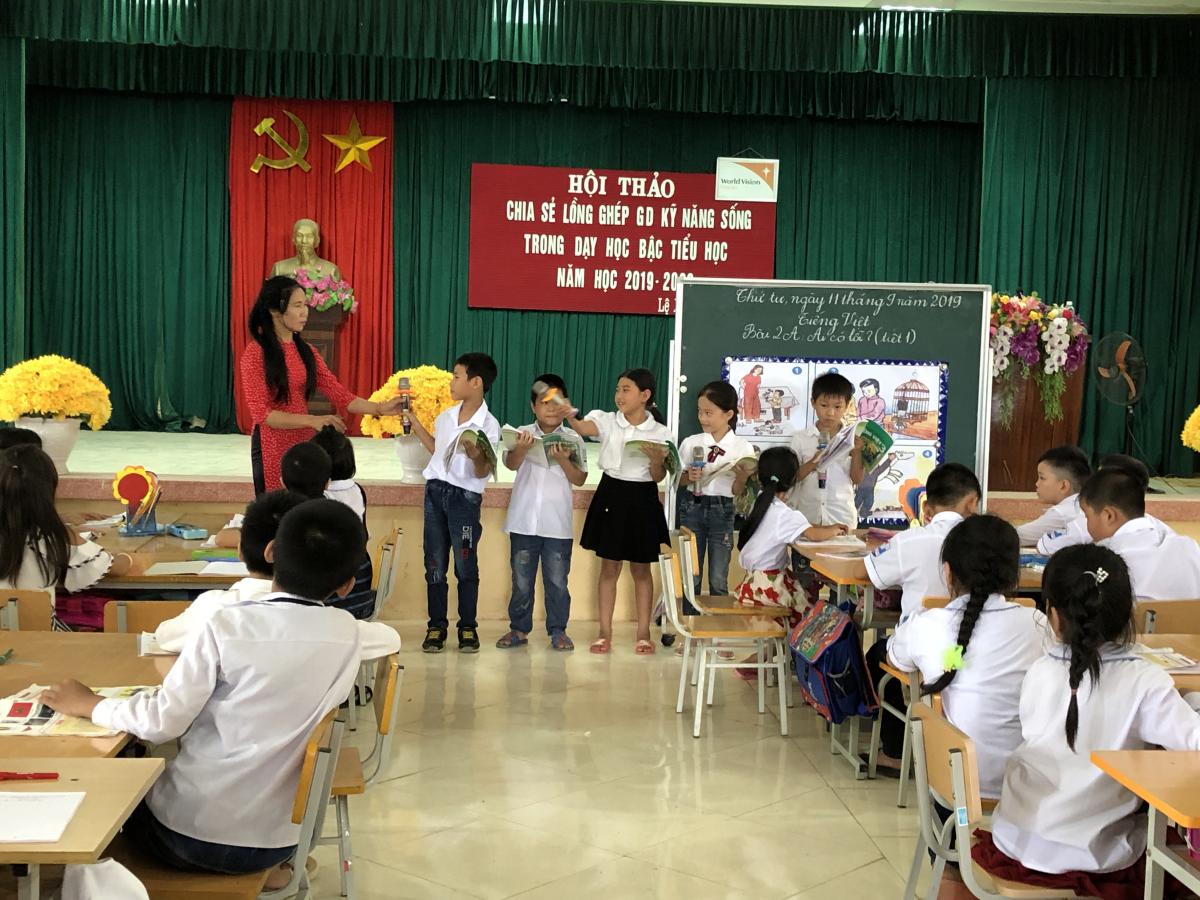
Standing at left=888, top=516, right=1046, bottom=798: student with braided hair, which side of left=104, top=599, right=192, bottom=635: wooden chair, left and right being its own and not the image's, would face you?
right

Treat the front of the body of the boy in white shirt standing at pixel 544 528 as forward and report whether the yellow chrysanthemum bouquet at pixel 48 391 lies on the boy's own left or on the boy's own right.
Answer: on the boy's own right

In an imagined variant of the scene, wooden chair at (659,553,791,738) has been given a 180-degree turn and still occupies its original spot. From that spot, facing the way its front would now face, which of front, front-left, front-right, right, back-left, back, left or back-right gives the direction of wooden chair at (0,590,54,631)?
front-left

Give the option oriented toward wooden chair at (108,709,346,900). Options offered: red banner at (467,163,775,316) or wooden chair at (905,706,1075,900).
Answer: the red banner

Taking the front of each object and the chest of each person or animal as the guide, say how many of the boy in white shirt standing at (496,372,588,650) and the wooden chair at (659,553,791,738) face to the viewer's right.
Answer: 1

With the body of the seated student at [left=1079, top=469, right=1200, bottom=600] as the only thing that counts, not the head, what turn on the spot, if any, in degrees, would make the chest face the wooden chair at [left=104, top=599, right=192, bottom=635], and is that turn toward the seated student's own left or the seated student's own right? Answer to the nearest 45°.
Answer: approximately 90° to the seated student's own left

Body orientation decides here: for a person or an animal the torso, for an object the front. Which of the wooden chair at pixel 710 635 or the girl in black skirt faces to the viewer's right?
the wooden chair

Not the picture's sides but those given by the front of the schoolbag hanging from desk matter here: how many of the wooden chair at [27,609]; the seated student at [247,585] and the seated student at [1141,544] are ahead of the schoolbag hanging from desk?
2

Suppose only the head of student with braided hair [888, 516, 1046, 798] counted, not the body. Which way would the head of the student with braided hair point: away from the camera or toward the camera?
away from the camera

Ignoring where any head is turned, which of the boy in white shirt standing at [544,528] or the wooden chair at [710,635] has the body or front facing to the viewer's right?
the wooden chair

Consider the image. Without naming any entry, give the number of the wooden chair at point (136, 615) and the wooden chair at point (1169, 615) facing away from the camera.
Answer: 2

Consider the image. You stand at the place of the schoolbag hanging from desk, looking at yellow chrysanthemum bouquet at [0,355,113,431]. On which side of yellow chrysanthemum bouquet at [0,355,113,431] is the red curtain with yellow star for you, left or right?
right

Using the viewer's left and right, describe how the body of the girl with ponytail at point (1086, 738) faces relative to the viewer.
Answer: facing away from the viewer

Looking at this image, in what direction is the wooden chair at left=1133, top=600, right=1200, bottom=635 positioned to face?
away from the camera
